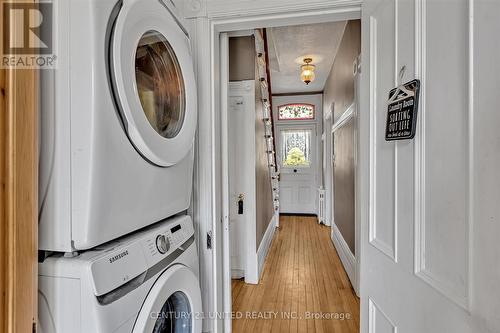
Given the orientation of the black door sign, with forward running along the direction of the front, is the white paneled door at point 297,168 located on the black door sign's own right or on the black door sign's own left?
on the black door sign's own right

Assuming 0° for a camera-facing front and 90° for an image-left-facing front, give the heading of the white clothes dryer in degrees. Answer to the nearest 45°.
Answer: approximately 315°

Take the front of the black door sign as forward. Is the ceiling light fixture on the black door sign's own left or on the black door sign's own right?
on the black door sign's own right

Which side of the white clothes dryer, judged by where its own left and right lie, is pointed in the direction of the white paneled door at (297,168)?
left

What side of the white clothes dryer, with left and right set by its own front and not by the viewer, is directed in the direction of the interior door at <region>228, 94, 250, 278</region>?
left

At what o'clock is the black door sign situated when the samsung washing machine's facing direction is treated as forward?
The black door sign is roughly at 11 o'clock from the samsung washing machine.

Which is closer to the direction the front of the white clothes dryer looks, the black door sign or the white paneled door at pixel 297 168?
the black door sign

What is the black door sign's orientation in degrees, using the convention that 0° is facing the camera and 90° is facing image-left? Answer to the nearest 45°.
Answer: approximately 45°

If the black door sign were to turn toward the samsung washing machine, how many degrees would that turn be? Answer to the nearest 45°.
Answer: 0° — it already faces it
